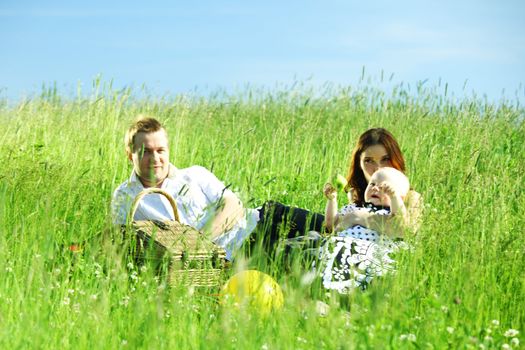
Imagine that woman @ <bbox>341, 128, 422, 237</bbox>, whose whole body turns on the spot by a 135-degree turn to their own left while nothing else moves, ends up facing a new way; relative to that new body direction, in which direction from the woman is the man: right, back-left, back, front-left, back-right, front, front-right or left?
back-left

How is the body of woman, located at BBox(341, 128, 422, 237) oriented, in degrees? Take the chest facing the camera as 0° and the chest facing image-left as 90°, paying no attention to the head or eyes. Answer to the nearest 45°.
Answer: approximately 0°

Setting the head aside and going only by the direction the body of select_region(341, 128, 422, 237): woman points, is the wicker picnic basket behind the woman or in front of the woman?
in front
